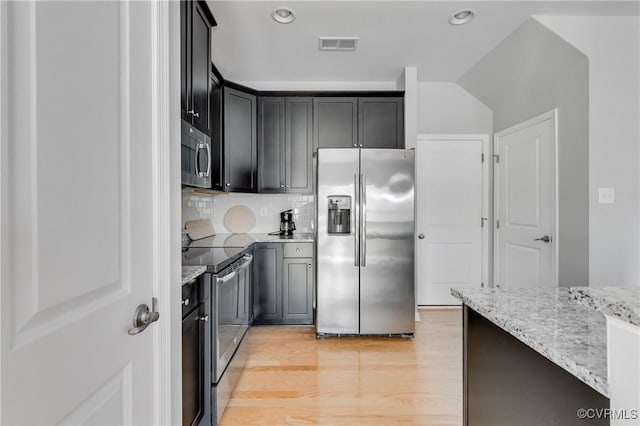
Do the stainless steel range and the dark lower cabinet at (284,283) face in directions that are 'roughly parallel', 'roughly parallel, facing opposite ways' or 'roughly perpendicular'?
roughly perpendicular

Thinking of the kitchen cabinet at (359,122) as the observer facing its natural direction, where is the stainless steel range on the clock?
The stainless steel range is roughly at 1 o'clock from the kitchen cabinet.

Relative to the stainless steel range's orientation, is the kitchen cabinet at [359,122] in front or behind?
in front

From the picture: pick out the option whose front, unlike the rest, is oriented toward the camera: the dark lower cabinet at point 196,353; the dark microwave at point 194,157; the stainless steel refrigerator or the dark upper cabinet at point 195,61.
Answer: the stainless steel refrigerator

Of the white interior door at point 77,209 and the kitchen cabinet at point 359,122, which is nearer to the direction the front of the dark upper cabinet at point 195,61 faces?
the kitchen cabinet

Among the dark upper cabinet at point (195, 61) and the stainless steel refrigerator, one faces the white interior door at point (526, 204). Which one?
the dark upper cabinet

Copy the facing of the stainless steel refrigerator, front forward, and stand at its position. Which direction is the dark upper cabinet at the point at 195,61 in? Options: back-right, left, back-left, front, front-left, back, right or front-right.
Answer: front-right

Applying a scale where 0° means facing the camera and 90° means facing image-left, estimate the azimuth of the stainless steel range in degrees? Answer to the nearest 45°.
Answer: approximately 270°

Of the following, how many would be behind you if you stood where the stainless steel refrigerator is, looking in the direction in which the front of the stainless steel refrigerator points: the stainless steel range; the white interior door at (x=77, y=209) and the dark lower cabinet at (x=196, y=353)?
0

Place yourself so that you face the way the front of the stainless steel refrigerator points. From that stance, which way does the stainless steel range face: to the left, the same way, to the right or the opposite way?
to the left

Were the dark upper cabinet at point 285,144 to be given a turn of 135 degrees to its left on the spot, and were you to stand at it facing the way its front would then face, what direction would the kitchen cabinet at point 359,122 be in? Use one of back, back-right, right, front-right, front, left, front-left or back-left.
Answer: front-right

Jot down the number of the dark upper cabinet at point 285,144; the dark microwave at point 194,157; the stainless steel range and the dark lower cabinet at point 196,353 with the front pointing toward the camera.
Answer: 1

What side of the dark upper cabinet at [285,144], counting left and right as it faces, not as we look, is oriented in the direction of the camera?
front

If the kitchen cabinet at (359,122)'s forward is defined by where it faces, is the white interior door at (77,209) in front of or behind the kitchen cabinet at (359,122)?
in front

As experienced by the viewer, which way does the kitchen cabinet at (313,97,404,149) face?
facing the viewer

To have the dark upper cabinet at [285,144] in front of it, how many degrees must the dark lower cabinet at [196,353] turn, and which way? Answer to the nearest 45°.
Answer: approximately 45° to its left

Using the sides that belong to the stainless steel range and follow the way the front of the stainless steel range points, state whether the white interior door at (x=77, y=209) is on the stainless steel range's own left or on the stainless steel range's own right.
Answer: on the stainless steel range's own right

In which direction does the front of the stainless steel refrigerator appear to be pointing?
toward the camera

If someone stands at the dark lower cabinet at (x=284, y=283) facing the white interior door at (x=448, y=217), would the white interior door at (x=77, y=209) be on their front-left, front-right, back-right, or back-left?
back-right

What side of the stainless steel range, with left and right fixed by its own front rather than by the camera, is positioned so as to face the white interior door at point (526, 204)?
front

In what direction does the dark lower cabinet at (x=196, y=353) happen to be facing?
to the viewer's right

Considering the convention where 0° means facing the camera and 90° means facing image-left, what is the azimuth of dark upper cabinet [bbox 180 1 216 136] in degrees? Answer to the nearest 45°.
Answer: approximately 270°
